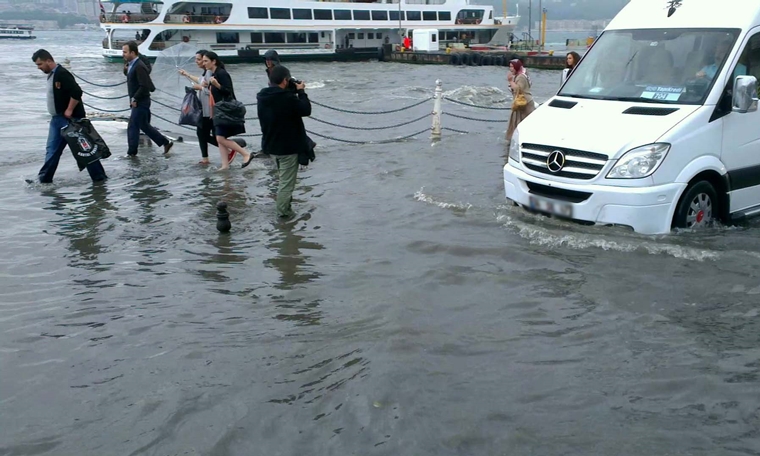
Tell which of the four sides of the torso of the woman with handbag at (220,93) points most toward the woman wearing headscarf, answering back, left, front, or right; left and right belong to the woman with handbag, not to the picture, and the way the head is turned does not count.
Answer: back

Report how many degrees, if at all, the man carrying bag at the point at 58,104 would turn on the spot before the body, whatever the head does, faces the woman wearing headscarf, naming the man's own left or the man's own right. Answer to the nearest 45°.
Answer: approximately 180°

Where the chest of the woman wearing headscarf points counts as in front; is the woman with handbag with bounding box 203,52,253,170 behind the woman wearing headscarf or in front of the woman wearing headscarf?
in front

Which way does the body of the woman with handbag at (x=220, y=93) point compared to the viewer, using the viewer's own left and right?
facing to the left of the viewer

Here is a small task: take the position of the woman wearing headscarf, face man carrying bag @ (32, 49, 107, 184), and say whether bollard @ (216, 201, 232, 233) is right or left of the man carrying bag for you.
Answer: left

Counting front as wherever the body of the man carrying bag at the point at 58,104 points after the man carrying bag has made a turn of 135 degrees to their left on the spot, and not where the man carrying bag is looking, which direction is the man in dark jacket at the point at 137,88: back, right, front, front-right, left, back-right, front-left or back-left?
left

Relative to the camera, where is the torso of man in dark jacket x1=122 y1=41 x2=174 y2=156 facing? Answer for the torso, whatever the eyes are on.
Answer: to the viewer's left

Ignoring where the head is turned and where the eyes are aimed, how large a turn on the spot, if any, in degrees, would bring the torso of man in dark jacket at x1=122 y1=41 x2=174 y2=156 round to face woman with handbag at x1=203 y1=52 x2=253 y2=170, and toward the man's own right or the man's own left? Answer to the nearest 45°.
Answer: approximately 135° to the man's own left

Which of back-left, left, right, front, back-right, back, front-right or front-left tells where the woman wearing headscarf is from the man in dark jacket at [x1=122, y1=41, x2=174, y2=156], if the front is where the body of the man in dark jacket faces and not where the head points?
back

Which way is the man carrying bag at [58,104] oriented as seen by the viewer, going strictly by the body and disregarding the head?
to the viewer's left
